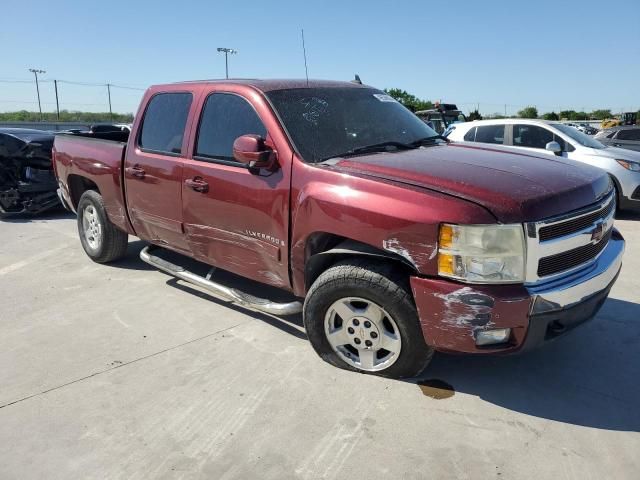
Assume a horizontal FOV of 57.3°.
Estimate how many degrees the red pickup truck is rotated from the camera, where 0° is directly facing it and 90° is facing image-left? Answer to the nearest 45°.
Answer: approximately 315°

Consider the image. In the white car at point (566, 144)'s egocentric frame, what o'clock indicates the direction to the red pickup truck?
The red pickup truck is roughly at 2 o'clock from the white car.

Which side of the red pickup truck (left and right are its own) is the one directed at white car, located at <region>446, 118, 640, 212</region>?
left

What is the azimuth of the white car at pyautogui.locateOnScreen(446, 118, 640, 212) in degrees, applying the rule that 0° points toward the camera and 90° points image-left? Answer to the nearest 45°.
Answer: approximately 315°

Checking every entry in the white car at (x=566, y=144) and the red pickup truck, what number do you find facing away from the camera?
0
